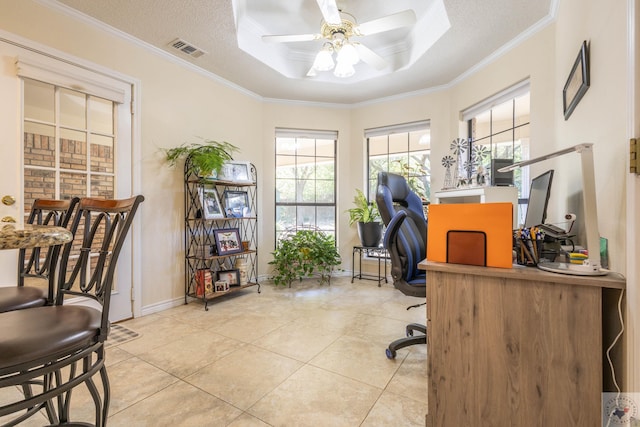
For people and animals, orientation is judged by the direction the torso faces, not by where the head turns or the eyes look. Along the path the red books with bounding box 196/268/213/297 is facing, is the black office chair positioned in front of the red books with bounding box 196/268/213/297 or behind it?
in front

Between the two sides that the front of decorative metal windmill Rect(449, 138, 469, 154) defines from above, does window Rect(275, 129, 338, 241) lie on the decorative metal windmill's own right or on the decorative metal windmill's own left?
on the decorative metal windmill's own right

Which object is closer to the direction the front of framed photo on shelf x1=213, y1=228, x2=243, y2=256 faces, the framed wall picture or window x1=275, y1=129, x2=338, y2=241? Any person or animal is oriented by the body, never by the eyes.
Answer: the framed wall picture

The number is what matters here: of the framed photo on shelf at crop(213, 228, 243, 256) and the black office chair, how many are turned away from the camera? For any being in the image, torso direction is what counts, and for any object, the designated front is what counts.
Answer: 0

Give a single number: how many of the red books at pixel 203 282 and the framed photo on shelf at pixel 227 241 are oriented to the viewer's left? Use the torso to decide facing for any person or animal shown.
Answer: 0

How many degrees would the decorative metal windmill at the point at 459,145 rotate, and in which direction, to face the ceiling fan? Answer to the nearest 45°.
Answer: approximately 45° to its right
